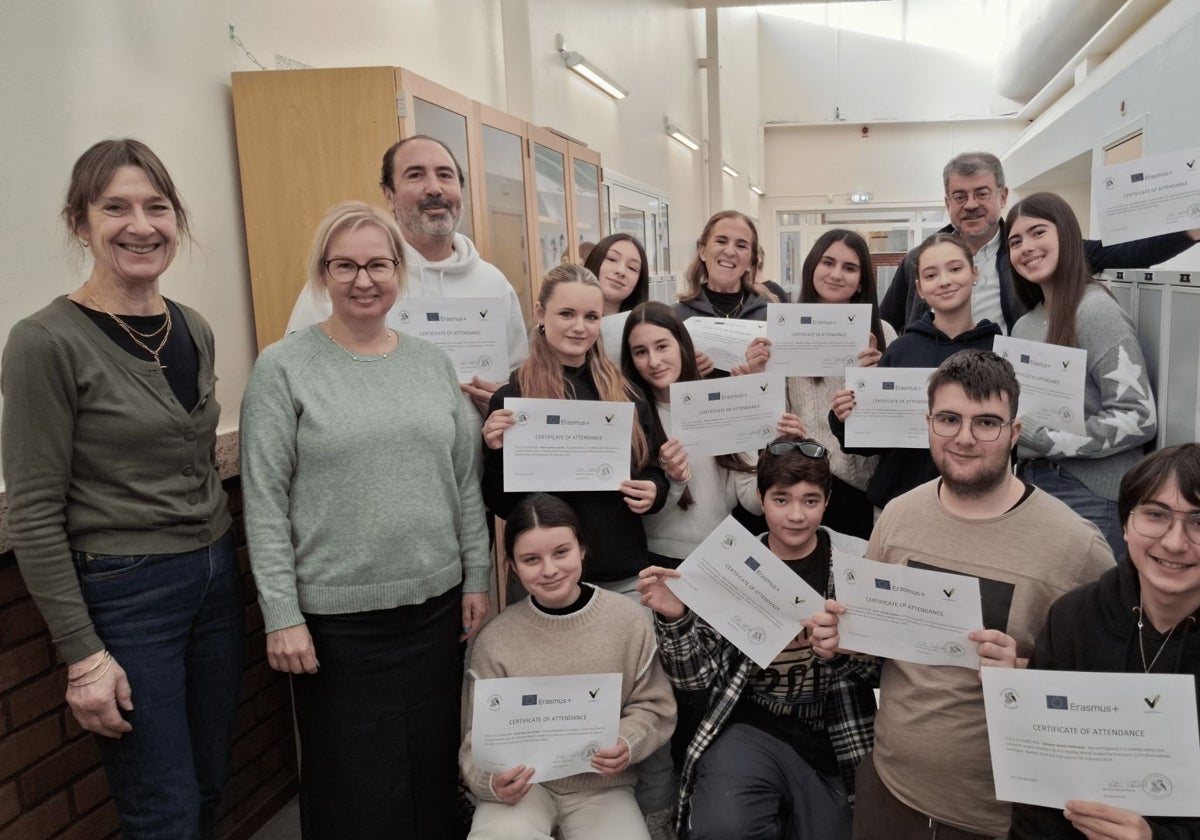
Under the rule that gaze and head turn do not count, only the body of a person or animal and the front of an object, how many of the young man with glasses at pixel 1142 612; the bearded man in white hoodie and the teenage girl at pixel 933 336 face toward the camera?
3

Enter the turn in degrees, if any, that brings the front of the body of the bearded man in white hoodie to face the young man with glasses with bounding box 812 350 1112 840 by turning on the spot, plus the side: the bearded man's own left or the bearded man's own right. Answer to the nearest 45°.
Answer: approximately 45° to the bearded man's own left

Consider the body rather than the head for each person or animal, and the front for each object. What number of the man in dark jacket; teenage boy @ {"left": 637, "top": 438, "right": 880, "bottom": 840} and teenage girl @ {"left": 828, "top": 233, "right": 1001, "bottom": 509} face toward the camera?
3

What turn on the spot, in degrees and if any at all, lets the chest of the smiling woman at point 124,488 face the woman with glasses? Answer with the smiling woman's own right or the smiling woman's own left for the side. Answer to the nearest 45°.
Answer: approximately 45° to the smiling woman's own left

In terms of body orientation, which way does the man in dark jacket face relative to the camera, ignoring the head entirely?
toward the camera

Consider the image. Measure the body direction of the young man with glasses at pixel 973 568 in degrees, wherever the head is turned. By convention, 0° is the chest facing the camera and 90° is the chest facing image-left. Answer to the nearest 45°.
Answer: approximately 45°

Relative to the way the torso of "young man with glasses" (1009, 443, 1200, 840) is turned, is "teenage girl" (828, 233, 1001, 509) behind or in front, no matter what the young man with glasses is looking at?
behind

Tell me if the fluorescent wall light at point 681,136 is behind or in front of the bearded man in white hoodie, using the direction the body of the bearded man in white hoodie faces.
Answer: behind

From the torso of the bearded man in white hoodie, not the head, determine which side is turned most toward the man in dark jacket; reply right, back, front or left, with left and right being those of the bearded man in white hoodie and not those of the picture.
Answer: left

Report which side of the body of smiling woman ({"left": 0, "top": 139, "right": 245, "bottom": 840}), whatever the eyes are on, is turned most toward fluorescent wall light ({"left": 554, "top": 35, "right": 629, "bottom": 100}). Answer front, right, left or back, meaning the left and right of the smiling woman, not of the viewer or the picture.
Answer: left

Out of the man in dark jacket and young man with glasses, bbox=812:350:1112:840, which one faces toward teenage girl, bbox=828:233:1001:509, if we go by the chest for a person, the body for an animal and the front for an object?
the man in dark jacket
